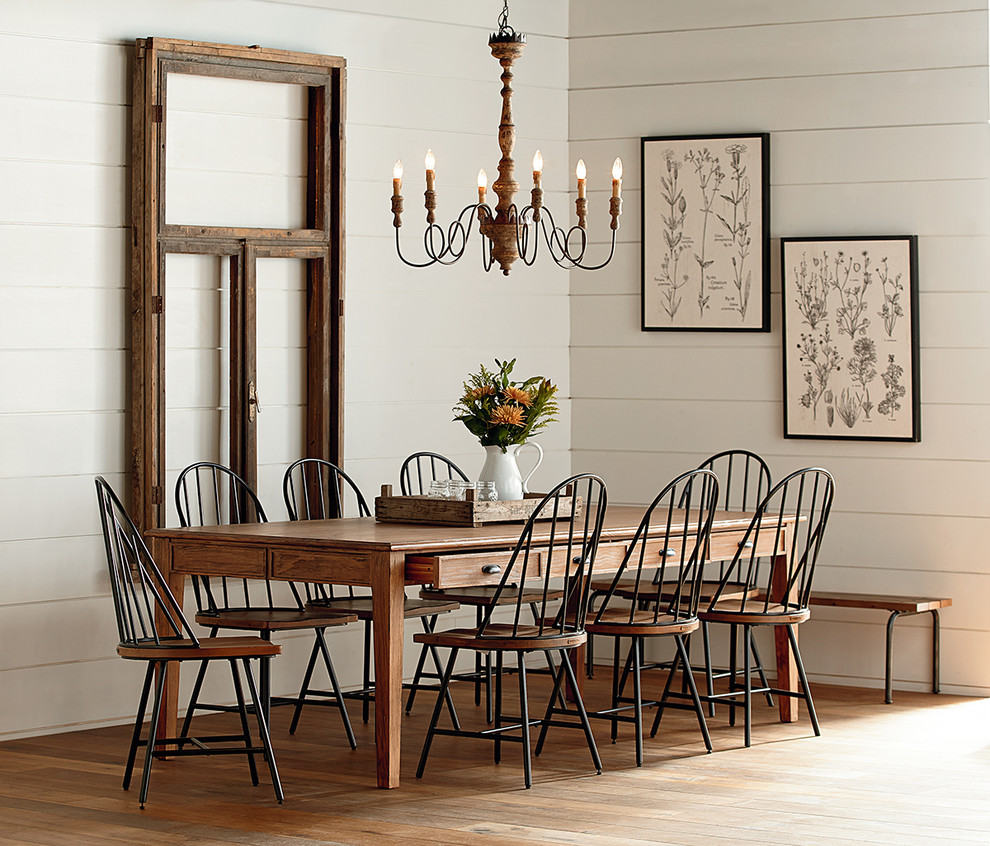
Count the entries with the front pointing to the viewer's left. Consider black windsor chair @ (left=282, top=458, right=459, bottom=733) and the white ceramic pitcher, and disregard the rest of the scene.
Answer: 1

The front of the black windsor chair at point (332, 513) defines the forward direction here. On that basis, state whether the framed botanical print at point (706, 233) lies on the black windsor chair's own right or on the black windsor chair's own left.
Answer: on the black windsor chair's own left

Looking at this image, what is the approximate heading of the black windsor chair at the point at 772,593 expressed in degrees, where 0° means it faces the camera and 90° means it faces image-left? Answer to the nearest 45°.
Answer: approximately 135°

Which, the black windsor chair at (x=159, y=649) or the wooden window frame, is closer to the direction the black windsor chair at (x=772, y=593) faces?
the wooden window frame

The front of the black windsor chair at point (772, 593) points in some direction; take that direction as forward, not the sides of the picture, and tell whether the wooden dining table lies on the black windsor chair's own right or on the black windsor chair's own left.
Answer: on the black windsor chair's own left

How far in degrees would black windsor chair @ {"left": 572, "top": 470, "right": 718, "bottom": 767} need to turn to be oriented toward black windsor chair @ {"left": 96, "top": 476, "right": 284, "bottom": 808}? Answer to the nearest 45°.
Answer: approximately 90° to its left

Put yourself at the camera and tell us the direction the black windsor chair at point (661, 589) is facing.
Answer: facing away from the viewer and to the left of the viewer

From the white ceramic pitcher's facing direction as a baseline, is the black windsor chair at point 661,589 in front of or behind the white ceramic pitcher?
behind

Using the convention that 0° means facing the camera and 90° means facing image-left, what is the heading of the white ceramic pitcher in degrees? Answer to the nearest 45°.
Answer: approximately 90°

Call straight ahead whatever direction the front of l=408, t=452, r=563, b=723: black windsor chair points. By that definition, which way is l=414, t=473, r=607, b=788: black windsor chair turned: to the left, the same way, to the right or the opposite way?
the opposite way
